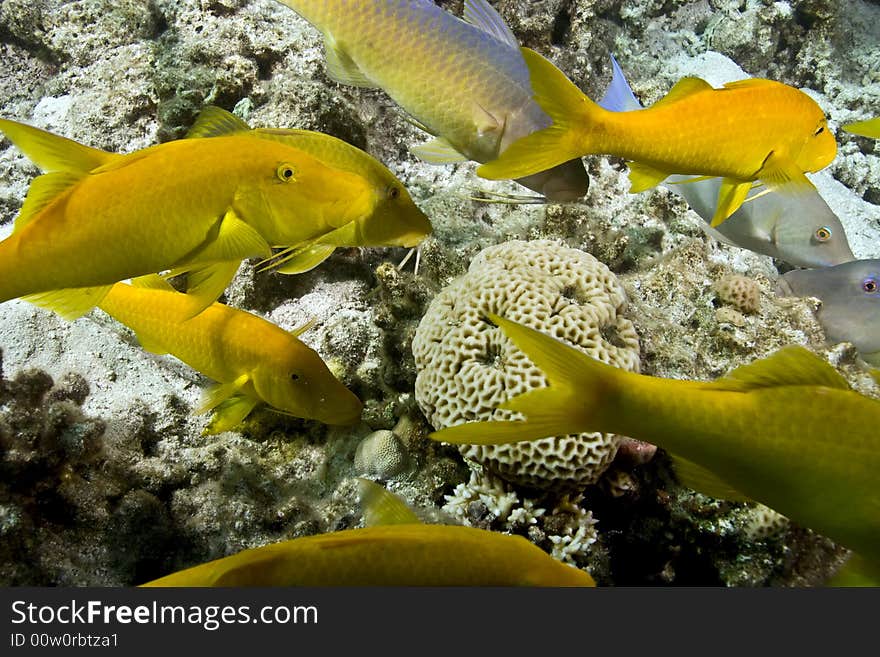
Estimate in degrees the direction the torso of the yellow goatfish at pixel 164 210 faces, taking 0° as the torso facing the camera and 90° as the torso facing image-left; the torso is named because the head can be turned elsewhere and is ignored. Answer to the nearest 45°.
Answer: approximately 270°

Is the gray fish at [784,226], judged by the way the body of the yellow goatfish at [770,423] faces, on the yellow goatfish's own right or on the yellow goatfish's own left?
on the yellow goatfish's own left

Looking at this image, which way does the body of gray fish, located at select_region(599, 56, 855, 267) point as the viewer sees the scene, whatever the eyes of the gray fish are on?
to the viewer's right

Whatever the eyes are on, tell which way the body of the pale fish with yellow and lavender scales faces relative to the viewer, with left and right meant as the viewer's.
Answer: facing to the right of the viewer

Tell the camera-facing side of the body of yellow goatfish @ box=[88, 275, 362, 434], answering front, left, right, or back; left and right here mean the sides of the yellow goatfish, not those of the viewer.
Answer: right

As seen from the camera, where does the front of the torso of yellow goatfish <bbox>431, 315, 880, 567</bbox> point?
to the viewer's right
